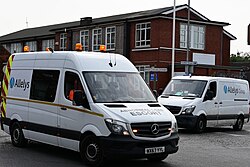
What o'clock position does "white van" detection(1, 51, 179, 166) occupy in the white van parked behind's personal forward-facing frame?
The white van is roughly at 11 o'clock from the white van parked behind.

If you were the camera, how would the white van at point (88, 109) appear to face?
facing the viewer and to the right of the viewer

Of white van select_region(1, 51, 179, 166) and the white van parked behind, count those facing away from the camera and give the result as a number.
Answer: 0

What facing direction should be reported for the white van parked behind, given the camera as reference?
facing the viewer and to the left of the viewer

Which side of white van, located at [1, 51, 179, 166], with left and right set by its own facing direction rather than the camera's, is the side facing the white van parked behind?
left

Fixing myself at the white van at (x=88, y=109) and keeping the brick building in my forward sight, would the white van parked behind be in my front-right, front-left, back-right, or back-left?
front-right

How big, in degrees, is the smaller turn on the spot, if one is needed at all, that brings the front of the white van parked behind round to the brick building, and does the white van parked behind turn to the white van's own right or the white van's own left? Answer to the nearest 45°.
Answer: approximately 135° to the white van's own right

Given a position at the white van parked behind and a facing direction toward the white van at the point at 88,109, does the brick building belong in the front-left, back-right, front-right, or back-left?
back-right

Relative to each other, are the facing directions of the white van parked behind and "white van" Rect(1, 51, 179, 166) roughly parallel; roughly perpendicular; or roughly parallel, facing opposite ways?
roughly perpendicular

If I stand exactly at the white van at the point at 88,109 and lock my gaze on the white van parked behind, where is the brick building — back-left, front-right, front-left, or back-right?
front-left

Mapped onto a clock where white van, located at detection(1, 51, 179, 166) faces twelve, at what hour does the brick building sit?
The brick building is roughly at 8 o'clock from the white van.
